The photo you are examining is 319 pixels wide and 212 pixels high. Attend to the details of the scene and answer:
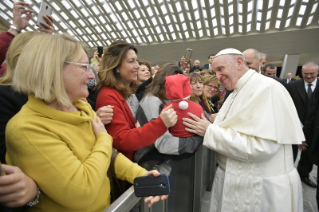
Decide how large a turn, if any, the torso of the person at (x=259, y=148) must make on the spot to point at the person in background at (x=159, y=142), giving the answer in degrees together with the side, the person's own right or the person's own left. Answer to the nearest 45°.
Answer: approximately 45° to the person's own left

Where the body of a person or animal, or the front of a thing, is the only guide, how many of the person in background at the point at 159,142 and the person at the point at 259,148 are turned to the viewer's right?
1

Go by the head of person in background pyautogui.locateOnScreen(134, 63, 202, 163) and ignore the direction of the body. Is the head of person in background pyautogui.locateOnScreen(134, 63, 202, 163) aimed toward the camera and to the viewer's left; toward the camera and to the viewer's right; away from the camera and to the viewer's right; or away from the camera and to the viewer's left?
away from the camera and to the viewer's right

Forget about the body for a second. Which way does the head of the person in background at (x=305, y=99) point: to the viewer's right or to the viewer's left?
to the viewer's left

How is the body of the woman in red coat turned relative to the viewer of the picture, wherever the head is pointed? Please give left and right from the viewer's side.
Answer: facing to the right of the viewer

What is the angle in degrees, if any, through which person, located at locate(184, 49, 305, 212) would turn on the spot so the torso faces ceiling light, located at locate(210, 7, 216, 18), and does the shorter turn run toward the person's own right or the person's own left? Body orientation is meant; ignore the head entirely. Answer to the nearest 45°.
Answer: approximately 90° to the person's own right

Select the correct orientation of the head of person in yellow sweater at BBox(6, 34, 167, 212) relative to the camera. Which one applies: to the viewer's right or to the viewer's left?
to the viewer's right

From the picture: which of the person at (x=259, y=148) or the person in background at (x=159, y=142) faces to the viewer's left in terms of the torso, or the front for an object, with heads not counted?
the person

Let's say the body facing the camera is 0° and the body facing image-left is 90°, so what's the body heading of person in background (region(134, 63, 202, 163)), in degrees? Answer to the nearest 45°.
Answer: approximately 270°

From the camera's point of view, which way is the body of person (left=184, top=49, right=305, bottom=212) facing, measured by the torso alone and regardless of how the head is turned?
to the viewer's left
